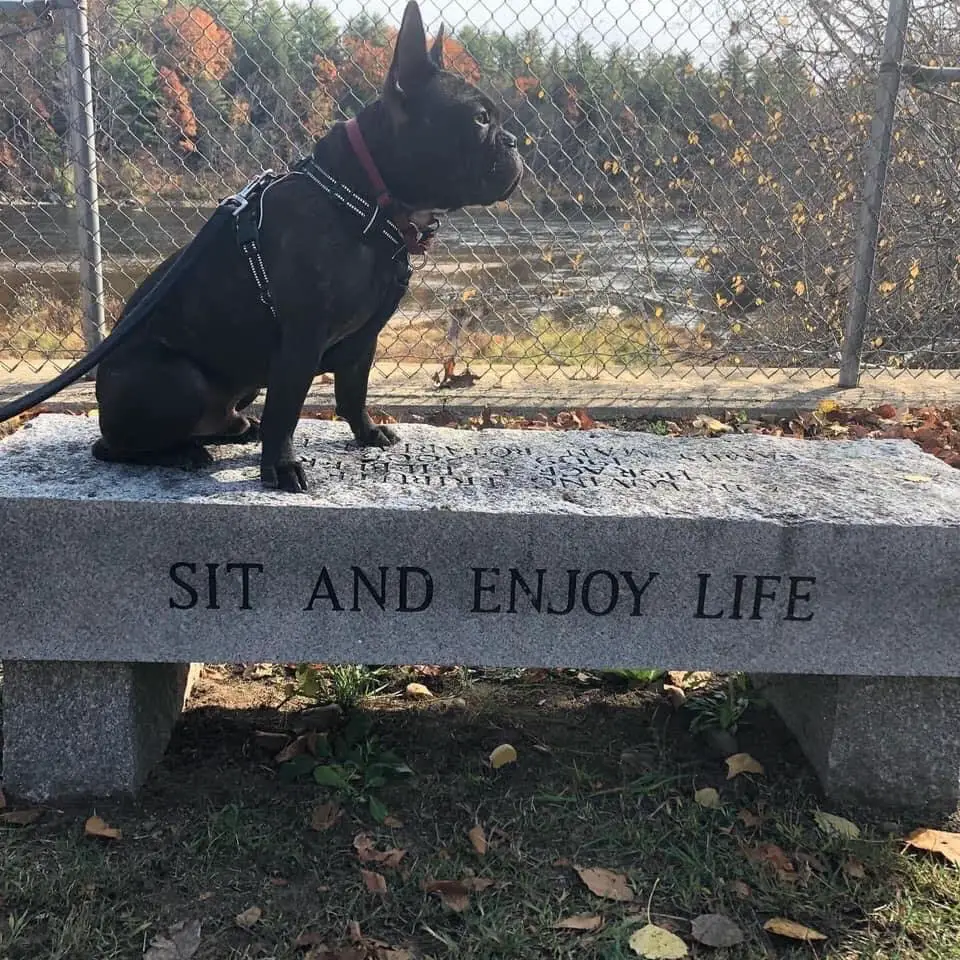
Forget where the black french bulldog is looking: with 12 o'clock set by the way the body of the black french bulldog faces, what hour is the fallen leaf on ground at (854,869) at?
The fallen leaf on ground is roughly at 1 o'clock from the black french bulldog.

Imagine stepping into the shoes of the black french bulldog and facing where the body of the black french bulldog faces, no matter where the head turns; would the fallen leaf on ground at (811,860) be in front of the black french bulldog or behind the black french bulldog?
in front

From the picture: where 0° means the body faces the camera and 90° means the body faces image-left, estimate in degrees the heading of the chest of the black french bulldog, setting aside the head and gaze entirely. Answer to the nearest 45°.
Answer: approximately 270°

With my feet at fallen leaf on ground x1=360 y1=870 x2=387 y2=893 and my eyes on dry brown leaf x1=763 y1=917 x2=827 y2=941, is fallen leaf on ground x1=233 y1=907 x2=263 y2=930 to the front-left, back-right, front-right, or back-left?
back-right
